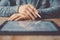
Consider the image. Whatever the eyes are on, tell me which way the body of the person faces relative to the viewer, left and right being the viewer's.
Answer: facing the viewer
